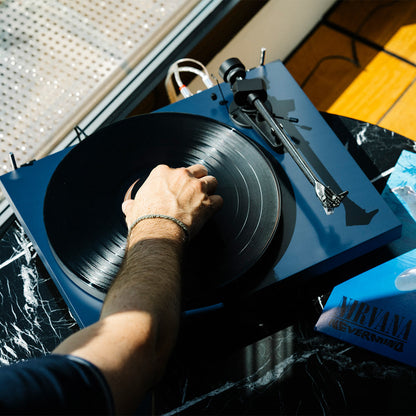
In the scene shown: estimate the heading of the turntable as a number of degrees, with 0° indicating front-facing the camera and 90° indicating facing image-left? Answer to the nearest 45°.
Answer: approximately 315°
